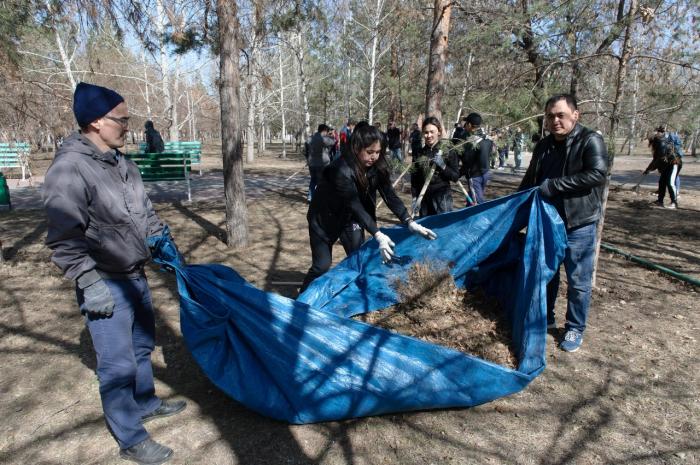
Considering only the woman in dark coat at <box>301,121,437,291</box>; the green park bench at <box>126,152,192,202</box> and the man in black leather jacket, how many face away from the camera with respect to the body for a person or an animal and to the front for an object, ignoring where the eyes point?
1

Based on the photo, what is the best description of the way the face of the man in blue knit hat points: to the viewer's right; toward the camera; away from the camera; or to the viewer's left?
to the viewer's right

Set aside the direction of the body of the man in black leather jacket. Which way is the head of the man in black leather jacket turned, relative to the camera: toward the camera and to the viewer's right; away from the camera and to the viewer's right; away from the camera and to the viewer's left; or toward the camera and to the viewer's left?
toward the camera and to the viewer's left

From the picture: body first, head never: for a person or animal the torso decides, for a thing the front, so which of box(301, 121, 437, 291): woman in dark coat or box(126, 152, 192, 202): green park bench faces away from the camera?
the green park bench

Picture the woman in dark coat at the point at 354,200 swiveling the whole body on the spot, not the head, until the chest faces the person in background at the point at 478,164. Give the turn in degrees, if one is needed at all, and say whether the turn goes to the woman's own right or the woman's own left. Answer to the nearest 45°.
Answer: approximately 90° to the woman's own left

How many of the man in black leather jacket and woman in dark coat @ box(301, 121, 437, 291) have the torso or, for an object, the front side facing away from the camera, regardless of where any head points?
0

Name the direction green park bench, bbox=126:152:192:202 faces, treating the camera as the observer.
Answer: facing away from the viewer

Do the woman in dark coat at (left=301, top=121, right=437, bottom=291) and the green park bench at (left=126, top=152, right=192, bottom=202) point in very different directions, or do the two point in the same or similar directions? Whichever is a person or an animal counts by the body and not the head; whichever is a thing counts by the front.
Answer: very different directions

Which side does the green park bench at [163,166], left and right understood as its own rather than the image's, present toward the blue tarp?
back

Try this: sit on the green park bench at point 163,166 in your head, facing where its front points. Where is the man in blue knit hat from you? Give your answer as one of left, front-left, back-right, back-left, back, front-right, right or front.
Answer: back

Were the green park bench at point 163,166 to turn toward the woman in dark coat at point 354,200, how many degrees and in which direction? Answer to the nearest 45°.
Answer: approximately 180°
